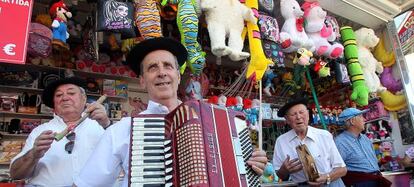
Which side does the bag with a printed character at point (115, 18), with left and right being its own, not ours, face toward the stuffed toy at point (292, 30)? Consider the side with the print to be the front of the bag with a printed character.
left

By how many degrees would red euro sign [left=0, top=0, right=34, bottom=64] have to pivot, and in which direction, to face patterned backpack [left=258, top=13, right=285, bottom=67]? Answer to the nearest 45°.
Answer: approximately 90° to its left

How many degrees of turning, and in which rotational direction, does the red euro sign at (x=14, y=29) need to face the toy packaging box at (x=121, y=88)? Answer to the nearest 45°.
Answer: approximately 135° to its left

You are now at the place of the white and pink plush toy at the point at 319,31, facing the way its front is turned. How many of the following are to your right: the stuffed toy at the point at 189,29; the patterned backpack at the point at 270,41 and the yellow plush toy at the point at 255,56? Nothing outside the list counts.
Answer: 3

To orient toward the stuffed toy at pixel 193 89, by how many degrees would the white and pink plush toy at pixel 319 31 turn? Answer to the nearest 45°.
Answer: approximately 90° to its right

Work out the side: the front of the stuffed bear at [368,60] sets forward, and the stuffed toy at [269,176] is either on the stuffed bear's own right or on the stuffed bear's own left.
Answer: on the stuffed bear's own right

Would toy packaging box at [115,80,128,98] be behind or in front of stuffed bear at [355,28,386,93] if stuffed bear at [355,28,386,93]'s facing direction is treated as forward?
behind

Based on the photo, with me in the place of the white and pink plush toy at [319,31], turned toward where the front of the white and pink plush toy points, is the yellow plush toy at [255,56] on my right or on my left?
on my right

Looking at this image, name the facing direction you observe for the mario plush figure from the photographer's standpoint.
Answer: facing the viewer and to the right of the viewer

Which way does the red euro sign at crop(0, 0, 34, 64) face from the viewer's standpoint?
toward the camera

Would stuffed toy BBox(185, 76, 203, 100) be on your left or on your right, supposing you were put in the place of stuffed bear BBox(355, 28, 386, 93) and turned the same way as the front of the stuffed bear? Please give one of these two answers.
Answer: on your right
